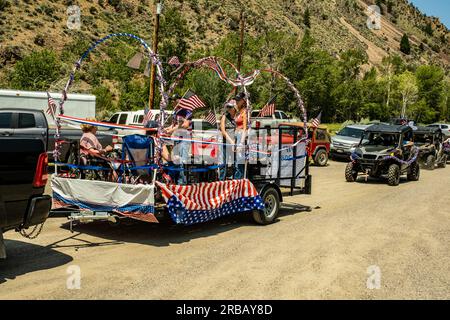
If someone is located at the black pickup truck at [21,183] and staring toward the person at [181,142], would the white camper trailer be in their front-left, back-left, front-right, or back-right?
front-left

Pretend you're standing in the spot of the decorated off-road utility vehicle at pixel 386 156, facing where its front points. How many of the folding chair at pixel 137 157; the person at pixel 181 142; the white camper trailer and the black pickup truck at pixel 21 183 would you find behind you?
0

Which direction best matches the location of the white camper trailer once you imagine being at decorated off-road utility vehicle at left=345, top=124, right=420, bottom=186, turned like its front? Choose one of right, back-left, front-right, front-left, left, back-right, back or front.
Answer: front-right

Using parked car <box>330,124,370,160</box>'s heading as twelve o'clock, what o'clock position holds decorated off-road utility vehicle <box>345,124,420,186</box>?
decorated off-road utility vehicle <box>345,124,420,186</box> is roughly at 10 o'clock from parked car <box>330,124,370,160</box>.

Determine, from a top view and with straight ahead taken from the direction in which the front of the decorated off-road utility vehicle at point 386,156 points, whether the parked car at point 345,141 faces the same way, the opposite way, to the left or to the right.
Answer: the same way

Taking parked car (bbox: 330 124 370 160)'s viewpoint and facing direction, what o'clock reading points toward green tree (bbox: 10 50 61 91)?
The green tree is roughly at 2 o'clock from the parked car.

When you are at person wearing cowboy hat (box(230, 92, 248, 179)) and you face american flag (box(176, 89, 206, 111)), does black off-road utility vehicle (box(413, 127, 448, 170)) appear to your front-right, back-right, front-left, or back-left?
back-right
